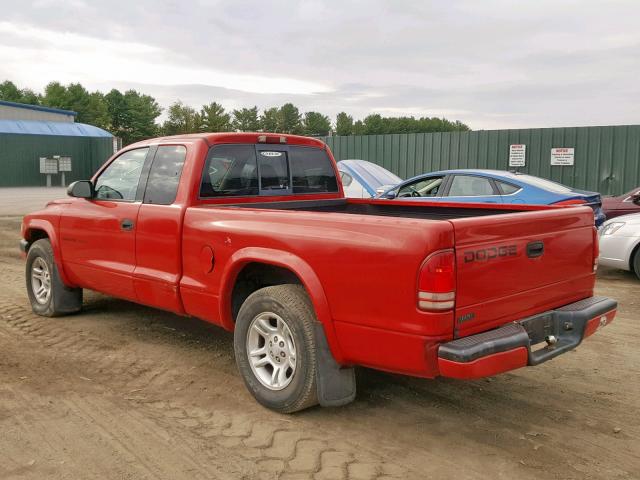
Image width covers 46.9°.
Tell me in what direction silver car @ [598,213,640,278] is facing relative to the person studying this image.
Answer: facing to the left of the viewer

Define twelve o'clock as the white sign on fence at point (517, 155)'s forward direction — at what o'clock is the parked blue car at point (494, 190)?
The parked blue car is roughly at 12 o'clock from the white sign on fence.

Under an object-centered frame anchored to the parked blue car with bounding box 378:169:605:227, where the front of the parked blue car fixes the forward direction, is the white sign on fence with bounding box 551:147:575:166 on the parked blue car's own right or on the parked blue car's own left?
on the parked blue car's own right

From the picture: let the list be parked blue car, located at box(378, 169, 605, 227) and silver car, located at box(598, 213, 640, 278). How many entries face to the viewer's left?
2

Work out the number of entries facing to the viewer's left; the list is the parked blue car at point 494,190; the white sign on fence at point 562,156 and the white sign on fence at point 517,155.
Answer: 1

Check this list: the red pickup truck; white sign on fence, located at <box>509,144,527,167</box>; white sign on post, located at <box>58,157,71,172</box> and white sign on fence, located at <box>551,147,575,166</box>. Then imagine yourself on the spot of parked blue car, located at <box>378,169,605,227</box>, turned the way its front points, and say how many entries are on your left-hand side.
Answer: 1

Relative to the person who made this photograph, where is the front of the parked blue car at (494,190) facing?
facing to the left of the viewer

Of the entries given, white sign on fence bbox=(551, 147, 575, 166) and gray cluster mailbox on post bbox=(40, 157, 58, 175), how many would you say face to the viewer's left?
0

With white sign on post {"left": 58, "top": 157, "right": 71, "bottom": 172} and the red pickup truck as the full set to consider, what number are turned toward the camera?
1

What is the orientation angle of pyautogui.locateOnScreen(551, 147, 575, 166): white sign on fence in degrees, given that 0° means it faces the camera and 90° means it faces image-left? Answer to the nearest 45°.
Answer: approximately 0°

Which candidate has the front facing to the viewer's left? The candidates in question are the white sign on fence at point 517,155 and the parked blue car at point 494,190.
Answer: the parked blue car

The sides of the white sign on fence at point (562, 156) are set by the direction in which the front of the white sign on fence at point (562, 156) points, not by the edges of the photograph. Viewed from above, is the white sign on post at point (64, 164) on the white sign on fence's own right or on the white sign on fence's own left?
on the white sign on fence's own right

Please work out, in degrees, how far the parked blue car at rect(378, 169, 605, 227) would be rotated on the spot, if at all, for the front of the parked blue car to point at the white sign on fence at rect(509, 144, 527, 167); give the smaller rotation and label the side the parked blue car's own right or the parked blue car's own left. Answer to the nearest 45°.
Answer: approximately 90° to the parked blue car's own right

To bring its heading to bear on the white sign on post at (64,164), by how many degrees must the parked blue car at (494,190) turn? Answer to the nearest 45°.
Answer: approximately 45° to its right

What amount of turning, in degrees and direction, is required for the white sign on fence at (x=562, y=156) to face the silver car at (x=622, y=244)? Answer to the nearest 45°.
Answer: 0° — it already faces it

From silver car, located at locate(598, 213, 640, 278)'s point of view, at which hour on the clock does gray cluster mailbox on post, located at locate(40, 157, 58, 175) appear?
The gray cluster mailbox on post is roughly at 1 o'clock from the silver car.

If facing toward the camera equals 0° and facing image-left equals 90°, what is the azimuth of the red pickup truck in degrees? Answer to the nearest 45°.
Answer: approximately 135°
